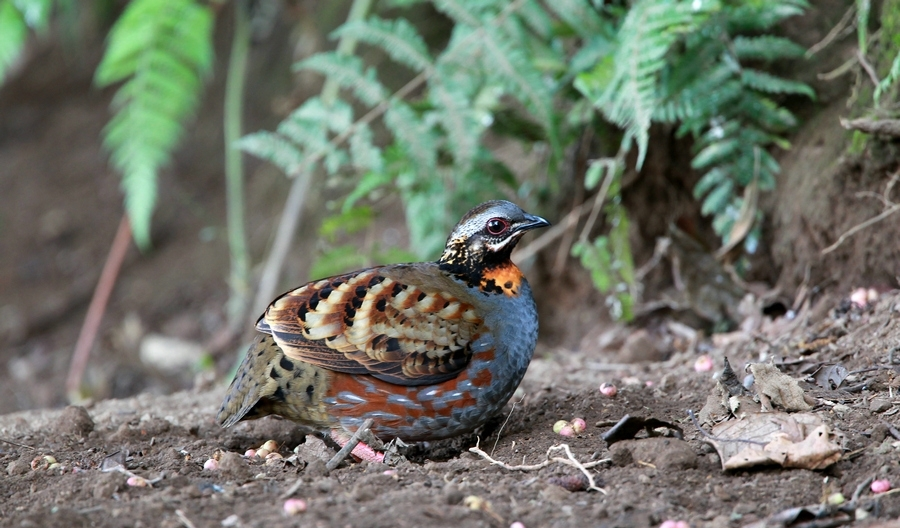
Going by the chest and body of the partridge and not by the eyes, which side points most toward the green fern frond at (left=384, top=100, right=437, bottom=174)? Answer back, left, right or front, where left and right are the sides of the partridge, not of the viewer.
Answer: left

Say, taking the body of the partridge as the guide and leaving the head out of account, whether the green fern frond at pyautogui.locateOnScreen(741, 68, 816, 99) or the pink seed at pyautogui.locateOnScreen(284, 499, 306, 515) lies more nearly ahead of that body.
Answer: the green fern frond

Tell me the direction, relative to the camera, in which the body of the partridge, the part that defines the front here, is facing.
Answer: to the viewer's right

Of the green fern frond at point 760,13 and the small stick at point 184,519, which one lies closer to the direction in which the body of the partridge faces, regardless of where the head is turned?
the green fern frond

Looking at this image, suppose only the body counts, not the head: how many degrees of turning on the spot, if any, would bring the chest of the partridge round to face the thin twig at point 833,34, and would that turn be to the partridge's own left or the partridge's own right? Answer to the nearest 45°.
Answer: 0° — it already faces it

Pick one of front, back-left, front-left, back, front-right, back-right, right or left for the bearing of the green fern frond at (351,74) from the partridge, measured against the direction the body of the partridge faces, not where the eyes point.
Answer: left

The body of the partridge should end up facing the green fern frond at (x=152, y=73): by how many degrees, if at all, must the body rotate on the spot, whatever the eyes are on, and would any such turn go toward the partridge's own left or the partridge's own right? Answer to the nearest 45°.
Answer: approximately 90° to the partridge's own left

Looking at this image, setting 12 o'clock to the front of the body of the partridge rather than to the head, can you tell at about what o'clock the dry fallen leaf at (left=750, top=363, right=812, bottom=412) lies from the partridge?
The dry fallen leaf is roughly at 11 o'clock from the partridge.

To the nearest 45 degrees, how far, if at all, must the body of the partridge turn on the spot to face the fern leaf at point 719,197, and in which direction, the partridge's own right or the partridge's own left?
approximately 45° to the partridge's own left

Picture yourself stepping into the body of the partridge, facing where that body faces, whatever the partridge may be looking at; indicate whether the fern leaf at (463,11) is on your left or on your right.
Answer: on your left
